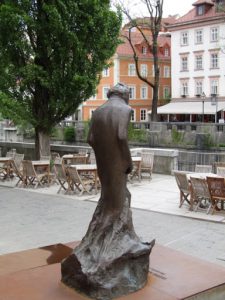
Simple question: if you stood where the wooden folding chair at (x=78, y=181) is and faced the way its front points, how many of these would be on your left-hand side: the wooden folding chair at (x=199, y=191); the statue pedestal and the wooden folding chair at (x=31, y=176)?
1

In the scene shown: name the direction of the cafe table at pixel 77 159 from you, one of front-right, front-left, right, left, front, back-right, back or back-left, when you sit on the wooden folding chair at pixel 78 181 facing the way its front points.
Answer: front-left

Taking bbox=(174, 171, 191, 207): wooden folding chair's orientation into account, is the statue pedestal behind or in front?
behind

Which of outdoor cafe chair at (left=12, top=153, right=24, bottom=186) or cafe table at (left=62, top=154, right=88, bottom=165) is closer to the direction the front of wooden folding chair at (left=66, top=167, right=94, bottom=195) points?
the cafe table

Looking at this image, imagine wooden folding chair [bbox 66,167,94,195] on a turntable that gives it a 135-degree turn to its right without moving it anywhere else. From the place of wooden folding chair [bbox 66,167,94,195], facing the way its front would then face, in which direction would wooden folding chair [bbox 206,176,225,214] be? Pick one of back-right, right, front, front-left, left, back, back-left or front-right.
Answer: front-left

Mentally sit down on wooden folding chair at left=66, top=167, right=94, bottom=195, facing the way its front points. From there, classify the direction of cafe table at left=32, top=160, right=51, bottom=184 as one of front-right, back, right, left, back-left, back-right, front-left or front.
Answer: left

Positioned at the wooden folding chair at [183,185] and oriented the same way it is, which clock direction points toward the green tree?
The green tree is roughly at 9 o'clock from the wooden folding chair.

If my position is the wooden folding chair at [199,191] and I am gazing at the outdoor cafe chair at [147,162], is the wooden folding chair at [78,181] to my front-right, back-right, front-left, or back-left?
front-left

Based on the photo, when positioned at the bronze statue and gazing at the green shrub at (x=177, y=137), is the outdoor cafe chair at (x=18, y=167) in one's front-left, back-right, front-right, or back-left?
front-left

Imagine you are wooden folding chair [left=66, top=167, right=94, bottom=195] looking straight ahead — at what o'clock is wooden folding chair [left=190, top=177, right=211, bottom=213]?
wooden folding chair [left=190, top=177, right=211, bottom=213] is roughly at 3 o'clock from wooden folding chair [left=66, top=167, right=94, bottom=195].
